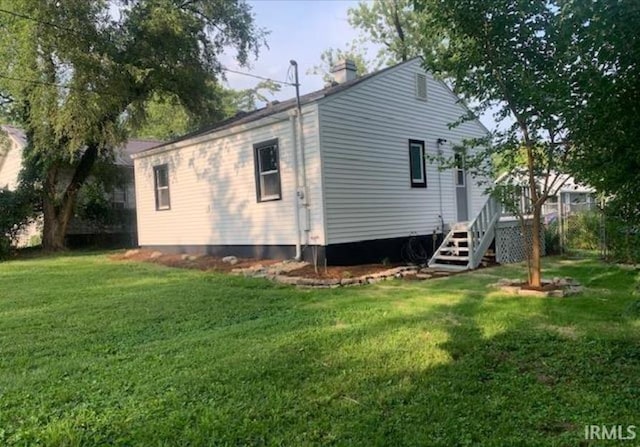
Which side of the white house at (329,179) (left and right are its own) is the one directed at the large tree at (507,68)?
front

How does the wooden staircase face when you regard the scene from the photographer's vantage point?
facing the viewer and to the left of the viewer

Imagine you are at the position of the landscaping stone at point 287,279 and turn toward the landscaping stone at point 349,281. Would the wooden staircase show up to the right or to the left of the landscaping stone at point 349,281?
left

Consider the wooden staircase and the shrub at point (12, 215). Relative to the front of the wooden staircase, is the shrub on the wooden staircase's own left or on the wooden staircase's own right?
on the wooden staircase's own right

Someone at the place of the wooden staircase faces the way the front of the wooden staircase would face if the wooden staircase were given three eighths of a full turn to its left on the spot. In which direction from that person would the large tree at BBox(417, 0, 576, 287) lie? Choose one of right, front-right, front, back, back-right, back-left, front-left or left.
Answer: right

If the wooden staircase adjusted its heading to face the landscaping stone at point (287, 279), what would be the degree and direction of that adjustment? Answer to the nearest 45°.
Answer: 0° — it already faces it

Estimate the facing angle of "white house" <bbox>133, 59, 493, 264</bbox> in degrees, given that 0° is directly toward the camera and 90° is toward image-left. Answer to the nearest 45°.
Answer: approximately 315°

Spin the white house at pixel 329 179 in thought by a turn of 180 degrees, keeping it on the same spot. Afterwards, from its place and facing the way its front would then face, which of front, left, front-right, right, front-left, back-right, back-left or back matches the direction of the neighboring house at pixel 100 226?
front

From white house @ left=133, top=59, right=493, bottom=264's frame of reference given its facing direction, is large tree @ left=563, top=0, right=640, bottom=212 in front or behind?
in front

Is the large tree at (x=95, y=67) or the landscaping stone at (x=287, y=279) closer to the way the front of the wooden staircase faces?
the landscaping stone

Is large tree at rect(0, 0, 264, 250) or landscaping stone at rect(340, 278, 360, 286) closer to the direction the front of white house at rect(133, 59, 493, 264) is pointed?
the landscaping stone

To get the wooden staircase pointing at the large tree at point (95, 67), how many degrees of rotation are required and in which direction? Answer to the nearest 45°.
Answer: approximately 45° to its right

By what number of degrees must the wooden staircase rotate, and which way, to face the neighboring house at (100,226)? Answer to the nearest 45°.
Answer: approximately 90° to its right

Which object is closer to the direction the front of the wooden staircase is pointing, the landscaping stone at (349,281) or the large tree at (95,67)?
the landscaping stone
